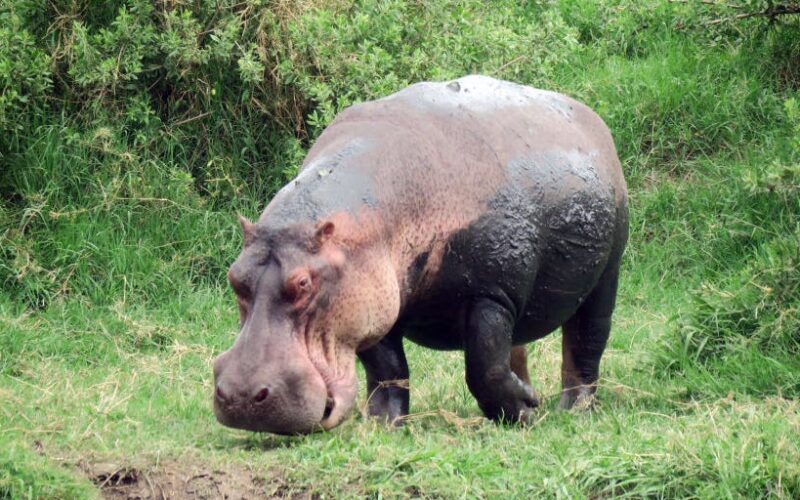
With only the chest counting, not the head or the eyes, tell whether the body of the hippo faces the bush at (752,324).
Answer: no

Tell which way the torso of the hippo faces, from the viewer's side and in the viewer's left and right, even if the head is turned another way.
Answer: facing the viewer and to the left of the viewer
